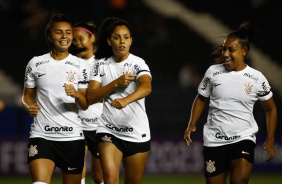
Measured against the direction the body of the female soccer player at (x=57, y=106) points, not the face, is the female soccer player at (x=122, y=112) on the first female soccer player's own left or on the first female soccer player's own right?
on the first female soccer player's own left

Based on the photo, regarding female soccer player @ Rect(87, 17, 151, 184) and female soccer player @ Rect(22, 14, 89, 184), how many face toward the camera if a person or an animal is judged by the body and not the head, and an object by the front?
2

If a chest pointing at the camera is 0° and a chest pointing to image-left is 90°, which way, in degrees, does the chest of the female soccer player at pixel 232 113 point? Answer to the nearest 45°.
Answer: approximately 0°

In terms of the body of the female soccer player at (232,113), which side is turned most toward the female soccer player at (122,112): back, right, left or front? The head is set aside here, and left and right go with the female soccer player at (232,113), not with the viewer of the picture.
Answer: right

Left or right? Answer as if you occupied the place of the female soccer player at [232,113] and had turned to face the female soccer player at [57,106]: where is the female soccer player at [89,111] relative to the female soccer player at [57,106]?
right

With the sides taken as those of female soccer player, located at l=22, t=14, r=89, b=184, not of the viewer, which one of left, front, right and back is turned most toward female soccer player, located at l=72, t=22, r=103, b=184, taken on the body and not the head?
back
